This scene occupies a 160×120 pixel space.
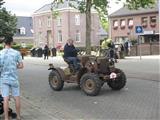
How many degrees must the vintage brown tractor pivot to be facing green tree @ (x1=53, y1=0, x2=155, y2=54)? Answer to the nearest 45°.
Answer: approximately 135° to its left

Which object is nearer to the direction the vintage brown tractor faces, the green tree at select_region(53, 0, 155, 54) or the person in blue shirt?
the person in blue shirt

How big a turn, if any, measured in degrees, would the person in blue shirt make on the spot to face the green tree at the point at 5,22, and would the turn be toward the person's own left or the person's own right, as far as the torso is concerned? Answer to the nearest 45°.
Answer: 0° — they already face it

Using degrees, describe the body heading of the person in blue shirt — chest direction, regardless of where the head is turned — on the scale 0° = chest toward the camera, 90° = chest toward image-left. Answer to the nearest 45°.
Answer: approximately 180°

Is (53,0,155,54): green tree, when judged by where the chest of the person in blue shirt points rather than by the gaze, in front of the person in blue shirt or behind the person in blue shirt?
in front

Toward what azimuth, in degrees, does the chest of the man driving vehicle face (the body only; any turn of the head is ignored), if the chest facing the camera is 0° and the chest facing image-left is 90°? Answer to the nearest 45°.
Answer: approximately 315°

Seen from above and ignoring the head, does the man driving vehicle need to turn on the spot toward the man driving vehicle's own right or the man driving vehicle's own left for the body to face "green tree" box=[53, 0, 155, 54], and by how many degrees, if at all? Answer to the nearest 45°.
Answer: approximately 135° to the man driving vehicle's own left

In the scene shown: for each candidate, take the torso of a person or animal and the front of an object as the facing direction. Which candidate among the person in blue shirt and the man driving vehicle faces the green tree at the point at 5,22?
the person in blue shirt

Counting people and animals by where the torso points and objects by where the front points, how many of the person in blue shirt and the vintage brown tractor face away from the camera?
1

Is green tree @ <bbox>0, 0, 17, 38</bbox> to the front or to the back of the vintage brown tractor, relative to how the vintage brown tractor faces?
to the back

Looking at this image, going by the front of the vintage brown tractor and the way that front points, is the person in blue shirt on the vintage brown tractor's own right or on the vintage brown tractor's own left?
on the vintage brown tractor's own right
